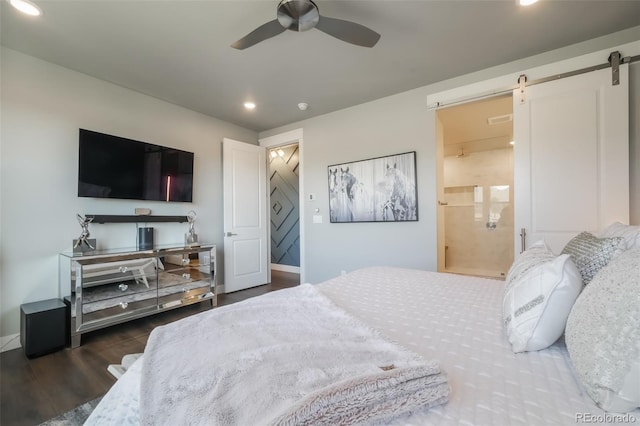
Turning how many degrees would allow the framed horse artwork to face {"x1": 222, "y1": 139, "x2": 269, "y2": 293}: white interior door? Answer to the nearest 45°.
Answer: approximately 45° to its right

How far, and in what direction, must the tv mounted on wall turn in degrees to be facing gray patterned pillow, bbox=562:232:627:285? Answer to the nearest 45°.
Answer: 0° — it already faces it

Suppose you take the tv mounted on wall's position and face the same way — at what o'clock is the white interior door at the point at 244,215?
The white interior door is roughly at 10 o'clock from the tv mounted on wall.

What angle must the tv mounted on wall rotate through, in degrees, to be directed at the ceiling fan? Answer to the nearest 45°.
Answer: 0° — it already faces it

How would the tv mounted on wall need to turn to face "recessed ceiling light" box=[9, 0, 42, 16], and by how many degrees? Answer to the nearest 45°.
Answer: approximately 90° to its right

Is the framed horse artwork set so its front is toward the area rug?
yes

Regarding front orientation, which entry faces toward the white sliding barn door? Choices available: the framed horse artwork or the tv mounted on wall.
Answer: the tv mounted on wall

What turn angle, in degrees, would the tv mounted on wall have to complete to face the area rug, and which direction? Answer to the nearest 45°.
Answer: approximately 45° to its right

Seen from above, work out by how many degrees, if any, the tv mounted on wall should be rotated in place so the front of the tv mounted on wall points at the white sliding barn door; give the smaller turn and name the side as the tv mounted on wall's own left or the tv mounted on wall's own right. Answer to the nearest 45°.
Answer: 0° — it already faces it

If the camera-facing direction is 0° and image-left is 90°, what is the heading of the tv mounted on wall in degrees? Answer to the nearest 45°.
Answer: approximately 315°
